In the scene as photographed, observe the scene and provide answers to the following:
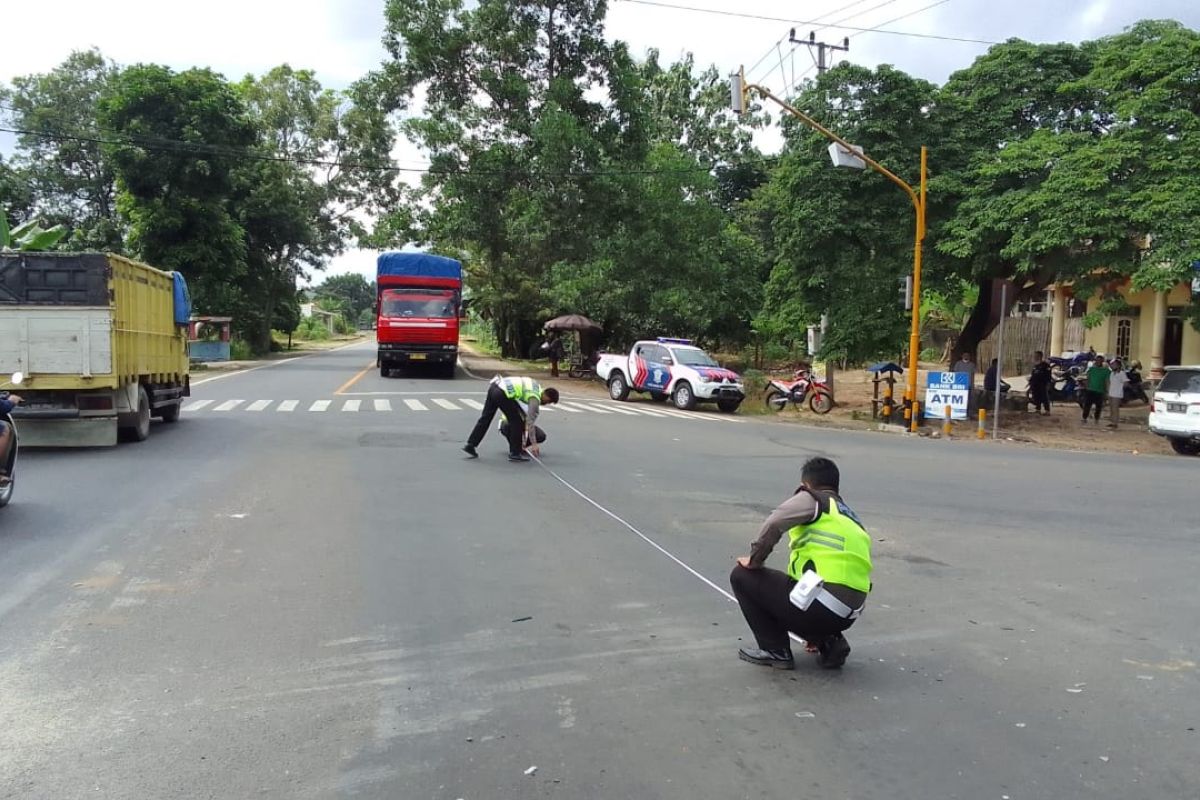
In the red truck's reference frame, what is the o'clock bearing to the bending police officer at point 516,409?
The bending police officer is roughly at 12 o'clock from the red truck.

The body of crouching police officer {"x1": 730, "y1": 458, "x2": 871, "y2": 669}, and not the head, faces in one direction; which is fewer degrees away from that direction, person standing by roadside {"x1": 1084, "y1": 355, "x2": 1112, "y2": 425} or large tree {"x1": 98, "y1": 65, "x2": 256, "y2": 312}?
the large tree

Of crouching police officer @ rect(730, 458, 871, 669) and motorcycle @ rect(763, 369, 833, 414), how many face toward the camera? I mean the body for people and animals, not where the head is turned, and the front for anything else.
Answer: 0

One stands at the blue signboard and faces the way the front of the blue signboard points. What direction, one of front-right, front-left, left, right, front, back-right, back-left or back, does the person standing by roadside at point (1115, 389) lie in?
back-left

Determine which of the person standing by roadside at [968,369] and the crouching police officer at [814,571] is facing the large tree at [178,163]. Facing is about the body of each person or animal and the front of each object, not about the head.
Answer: the crouching police officer

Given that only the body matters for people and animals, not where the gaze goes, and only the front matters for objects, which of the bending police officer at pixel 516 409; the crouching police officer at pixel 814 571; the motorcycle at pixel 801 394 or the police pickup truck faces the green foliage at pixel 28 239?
the crouching police officer at pixel 814 571

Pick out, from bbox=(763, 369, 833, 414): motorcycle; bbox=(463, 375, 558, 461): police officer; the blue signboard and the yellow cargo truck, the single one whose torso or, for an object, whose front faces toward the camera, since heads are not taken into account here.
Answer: the blue signboard

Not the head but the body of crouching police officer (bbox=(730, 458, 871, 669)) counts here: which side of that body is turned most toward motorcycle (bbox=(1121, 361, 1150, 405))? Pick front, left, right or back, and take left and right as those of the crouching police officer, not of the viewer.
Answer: right

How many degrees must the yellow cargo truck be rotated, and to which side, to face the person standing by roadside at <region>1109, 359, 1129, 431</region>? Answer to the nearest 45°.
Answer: approximately 45° to its right

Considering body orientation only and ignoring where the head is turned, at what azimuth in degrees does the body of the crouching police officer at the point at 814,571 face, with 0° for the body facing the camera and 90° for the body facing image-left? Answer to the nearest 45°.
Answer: approximately 135°

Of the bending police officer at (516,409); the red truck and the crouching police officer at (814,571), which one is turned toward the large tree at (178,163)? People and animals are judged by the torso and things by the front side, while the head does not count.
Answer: the crouching police officer at (814,571)

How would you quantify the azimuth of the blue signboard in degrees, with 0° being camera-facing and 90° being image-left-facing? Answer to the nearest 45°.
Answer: approximately 0°

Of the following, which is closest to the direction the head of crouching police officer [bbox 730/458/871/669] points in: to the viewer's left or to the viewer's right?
to the viewer's left

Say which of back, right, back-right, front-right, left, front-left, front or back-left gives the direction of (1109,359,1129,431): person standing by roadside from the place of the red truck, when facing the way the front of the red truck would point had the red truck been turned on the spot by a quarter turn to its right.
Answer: back-left

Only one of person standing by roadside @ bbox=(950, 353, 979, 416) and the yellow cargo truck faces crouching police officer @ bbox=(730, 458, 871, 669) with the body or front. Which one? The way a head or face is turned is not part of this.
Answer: the person standing by roadside
